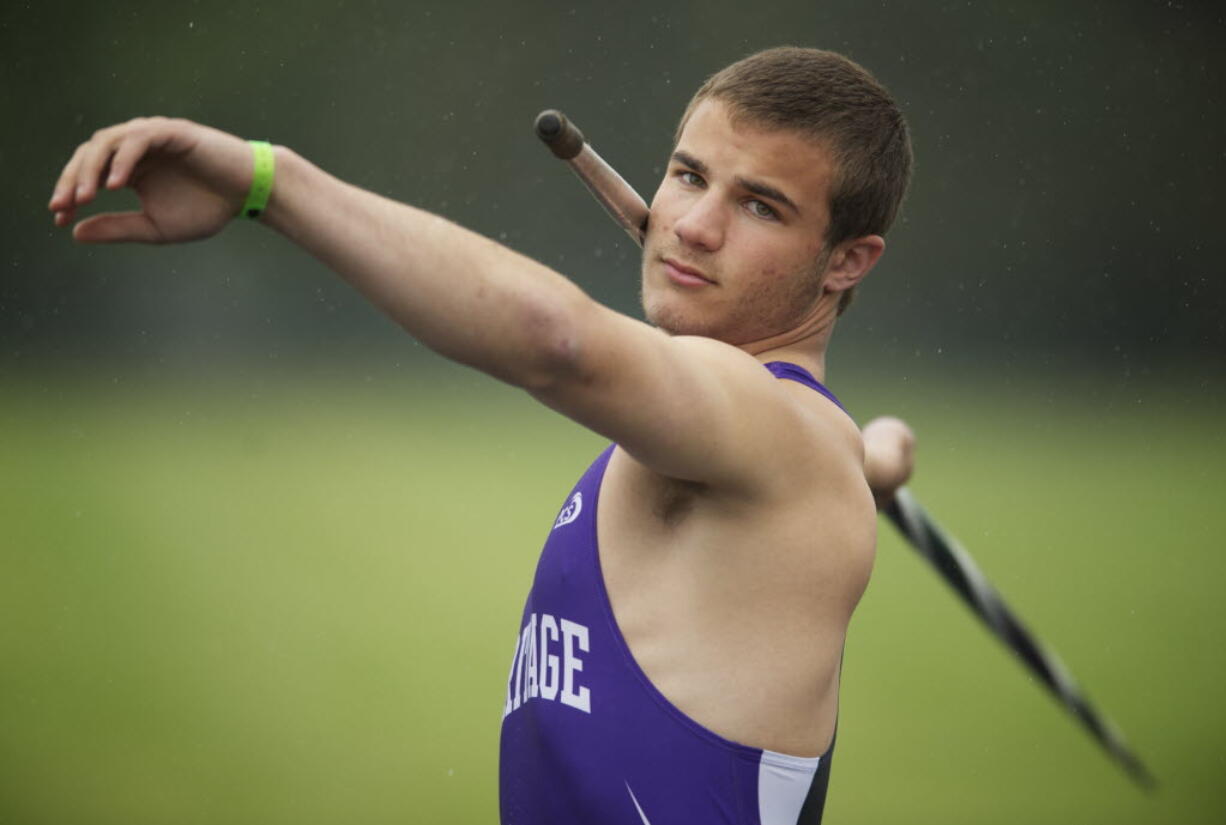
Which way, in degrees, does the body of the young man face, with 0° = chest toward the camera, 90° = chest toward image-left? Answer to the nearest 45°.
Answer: approximately 90°
